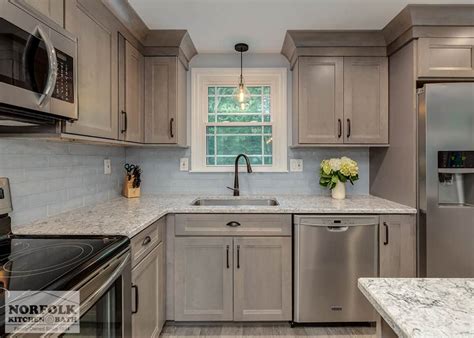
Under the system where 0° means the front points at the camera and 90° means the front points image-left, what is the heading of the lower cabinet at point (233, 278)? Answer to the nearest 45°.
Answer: approximately 0°

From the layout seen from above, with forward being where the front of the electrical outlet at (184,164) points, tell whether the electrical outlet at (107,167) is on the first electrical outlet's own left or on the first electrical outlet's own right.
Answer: on the first electrical outlet's own right

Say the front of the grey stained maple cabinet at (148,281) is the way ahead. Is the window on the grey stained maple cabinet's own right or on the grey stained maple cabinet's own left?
on the grey stained maple cabinet's own left

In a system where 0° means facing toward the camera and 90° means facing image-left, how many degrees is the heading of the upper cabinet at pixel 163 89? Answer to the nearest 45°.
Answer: approximately 0°

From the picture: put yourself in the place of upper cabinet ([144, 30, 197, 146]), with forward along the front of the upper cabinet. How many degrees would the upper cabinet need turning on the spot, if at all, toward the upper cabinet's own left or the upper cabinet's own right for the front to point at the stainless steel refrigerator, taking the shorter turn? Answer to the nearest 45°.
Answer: approximately 45° to the upper cabinet's own left

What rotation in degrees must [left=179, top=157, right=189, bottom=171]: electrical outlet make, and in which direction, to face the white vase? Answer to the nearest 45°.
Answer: approximately 90° to its left
